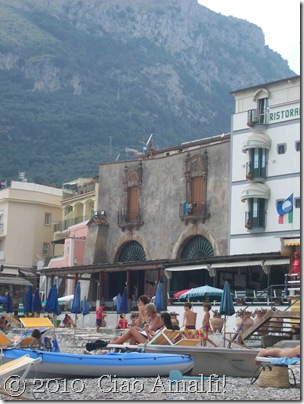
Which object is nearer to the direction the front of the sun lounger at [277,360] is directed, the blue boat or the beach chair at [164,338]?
the blue boat

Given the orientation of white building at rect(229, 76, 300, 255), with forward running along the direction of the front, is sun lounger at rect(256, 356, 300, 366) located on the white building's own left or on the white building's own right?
on the white building's own left

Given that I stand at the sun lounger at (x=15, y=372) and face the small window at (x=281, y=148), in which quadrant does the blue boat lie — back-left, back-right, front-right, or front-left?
front-right

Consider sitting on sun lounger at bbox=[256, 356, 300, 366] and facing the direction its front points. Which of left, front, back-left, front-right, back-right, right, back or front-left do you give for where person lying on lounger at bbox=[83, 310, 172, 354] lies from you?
front-right

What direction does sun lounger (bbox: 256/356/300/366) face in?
to the viewer's left

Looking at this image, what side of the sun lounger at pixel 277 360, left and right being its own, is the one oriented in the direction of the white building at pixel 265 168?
right

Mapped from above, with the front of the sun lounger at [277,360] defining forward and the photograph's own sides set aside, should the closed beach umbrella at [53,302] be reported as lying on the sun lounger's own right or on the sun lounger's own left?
on the sun lounger's own right

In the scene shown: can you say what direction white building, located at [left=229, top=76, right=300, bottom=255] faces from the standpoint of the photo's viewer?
facing the viewer and to the left of the viewer

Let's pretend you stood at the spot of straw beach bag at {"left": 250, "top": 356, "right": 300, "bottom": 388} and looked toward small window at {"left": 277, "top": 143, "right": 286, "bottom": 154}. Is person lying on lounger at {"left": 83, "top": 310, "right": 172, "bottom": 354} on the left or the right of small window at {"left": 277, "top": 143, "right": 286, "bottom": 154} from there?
left

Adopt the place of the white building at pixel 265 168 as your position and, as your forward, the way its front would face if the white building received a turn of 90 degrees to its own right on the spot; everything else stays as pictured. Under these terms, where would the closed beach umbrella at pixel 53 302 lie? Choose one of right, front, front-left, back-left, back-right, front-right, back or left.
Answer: left

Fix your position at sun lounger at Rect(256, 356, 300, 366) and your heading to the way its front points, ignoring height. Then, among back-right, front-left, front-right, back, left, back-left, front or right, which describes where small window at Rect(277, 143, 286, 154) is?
right
